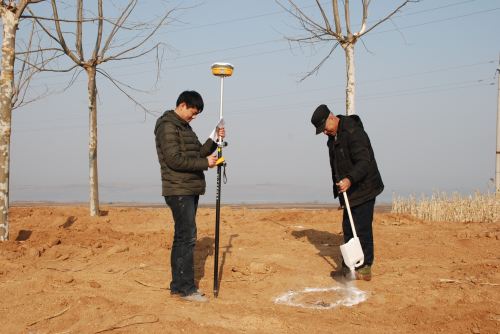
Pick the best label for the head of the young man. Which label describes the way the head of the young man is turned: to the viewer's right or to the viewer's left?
to the viewer's right

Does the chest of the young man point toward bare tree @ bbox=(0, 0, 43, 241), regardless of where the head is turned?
no

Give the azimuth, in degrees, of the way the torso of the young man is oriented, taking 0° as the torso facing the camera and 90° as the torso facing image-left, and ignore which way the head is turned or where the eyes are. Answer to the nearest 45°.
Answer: approximately 270°

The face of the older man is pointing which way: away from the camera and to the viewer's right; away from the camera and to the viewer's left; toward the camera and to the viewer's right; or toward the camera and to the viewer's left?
toward the camera and to the viewer's left
